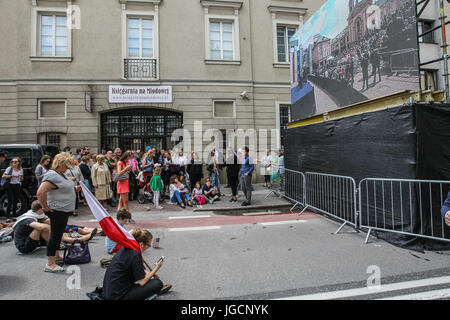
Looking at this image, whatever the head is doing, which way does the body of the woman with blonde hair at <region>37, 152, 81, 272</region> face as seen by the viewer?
to the viewer's right

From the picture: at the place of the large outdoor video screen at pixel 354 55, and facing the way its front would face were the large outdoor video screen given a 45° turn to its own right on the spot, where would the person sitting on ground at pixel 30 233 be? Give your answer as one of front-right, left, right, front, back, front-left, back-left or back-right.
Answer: front-left

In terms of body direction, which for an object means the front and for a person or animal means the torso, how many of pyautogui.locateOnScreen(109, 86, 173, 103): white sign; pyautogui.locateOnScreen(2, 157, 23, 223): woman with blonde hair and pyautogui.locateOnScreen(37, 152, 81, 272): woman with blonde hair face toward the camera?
2

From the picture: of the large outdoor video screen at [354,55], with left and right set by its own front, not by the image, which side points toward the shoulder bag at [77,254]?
front

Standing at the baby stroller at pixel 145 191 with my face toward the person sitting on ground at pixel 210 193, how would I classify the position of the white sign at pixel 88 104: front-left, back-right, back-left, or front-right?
back-left

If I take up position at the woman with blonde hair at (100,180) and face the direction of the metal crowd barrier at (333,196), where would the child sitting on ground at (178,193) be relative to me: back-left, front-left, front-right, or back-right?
front-left

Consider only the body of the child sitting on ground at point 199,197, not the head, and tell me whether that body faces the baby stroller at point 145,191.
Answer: no

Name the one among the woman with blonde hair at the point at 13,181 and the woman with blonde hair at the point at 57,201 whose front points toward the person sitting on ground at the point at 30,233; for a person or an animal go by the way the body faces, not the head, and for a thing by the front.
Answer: the woman with blonde hair at the point at 13,181

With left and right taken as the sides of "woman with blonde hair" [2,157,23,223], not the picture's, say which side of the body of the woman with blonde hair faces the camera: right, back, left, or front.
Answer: front

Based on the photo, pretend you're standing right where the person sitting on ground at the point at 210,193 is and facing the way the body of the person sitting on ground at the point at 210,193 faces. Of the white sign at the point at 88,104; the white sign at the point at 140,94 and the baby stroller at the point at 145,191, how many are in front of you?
0

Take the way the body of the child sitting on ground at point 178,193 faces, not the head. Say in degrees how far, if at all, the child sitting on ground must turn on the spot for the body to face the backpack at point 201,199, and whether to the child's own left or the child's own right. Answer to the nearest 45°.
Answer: approximately 45° to the child's own left

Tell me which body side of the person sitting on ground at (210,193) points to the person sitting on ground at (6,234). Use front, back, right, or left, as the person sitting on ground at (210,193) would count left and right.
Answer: right

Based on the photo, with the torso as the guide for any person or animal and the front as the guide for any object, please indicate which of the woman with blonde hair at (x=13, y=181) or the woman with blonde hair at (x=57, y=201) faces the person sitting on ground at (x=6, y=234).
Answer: the woman with blonde hair at (x=13, y=181)

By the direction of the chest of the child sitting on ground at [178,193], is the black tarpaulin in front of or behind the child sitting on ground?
in front

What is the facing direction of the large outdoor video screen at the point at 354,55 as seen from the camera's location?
facing the viewer and to the left of the viewer
